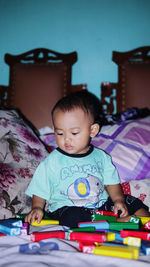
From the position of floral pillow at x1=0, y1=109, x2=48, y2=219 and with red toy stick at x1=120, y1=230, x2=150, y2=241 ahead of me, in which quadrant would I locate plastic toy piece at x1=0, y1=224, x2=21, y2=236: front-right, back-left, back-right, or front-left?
front-right

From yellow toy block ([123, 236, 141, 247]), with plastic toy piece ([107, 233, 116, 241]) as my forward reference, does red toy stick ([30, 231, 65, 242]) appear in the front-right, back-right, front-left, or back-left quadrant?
front-left

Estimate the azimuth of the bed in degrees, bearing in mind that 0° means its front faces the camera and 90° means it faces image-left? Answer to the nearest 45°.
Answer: approximately 0°
